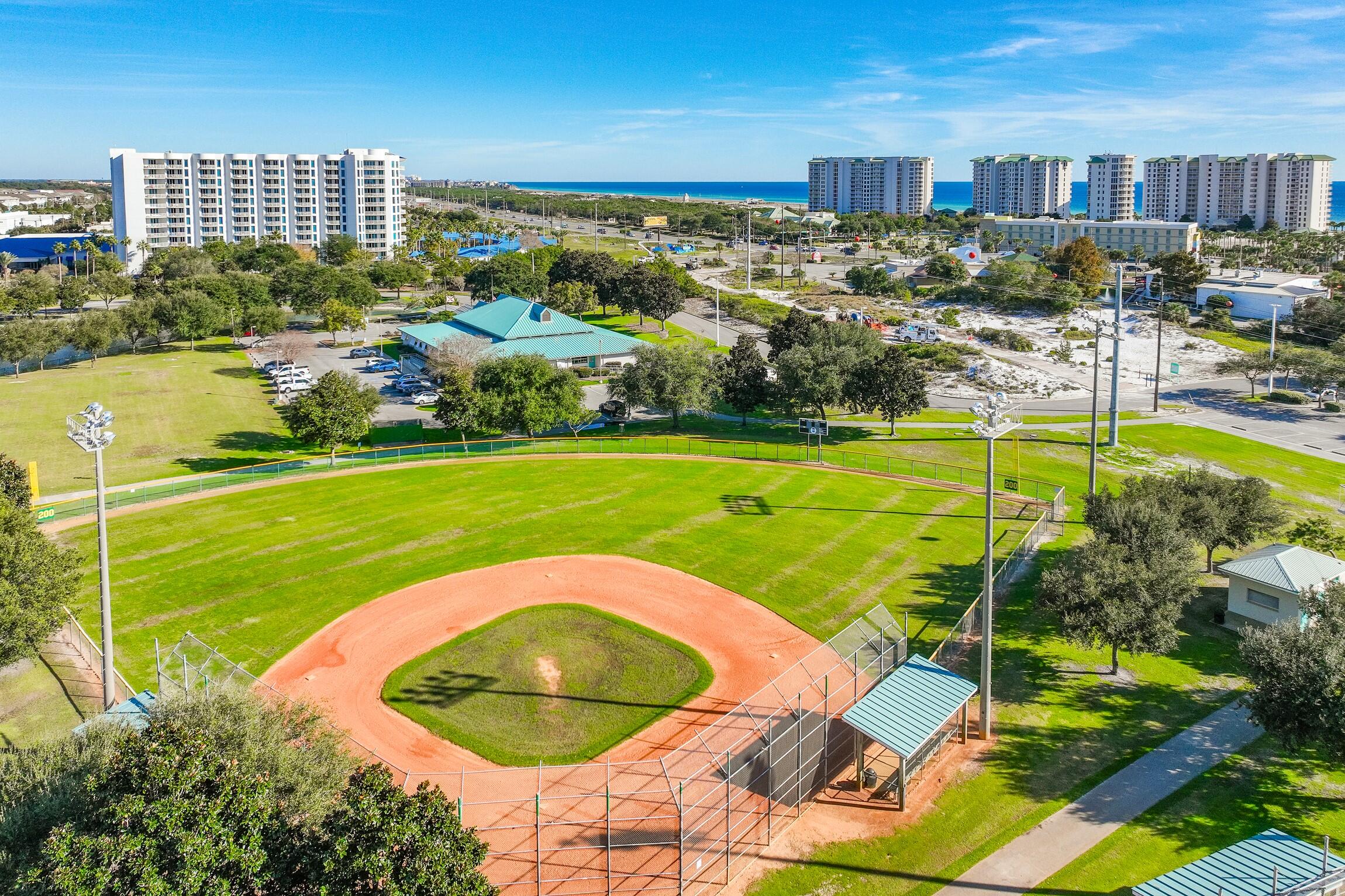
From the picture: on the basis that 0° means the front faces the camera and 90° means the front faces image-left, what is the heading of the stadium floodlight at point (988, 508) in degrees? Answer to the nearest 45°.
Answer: approximately 135°

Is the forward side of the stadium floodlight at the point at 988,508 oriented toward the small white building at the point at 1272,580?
no

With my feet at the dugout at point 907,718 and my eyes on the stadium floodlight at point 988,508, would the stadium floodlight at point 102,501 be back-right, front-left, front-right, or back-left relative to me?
back-left

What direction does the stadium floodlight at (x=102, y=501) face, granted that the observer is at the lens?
facing away from the viewer and to the right of the viewer

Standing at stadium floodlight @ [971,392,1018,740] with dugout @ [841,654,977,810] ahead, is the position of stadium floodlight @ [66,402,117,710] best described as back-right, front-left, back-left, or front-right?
front-right

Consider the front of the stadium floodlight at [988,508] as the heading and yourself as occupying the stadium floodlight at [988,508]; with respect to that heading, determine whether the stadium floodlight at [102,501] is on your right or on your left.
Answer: on your left

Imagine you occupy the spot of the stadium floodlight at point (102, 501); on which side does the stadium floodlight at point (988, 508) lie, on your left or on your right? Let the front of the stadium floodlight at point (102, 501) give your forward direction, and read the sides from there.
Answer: on your right

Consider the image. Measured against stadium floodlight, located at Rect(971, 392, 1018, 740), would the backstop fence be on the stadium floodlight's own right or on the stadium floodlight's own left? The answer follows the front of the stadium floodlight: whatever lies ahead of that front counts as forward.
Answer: on the stadium floodlight's own left

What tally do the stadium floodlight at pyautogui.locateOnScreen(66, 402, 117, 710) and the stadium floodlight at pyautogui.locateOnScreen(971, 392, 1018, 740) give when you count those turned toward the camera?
0

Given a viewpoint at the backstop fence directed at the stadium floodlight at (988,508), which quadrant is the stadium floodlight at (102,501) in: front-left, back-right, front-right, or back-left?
back-left
